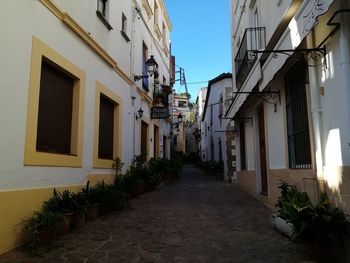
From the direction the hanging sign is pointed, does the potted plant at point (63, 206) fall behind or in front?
in front

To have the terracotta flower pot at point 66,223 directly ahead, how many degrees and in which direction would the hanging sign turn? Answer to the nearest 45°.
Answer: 0° — it already faces it

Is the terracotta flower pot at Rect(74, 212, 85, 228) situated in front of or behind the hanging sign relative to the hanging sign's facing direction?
in front

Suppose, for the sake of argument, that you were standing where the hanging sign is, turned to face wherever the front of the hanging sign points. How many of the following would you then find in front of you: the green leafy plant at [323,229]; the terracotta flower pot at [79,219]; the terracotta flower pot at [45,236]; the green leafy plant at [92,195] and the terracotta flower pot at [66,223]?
5

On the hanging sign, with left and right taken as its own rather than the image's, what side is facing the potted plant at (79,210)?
front

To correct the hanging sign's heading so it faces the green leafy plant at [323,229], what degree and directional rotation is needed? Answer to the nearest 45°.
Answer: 0° — it already faces it

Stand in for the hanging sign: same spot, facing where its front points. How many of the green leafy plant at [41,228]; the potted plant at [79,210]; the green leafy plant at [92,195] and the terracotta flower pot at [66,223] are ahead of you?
4

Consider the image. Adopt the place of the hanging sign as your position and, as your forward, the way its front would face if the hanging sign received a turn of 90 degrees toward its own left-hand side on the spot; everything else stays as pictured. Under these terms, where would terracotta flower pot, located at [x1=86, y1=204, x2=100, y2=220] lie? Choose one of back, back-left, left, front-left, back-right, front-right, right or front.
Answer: right

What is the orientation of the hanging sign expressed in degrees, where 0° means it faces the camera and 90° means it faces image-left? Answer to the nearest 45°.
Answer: approximately 0°
